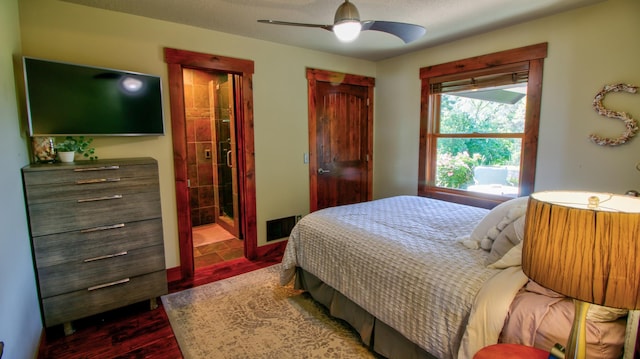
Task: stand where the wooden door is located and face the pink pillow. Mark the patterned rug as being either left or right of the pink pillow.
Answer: right

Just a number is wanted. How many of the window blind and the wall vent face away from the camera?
0

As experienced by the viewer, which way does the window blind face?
facing the viewer and to the left of the viewer

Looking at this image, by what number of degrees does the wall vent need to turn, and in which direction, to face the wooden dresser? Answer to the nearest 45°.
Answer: approximately 90° to its right

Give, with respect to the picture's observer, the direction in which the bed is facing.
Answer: facing away from the viewer and to the left of the viewer

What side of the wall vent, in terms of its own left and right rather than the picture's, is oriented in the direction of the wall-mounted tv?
right

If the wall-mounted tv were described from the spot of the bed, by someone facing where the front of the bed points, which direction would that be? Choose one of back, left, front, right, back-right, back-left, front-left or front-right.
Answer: front-left

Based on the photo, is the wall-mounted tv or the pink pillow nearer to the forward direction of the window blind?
the wall-mounted tv

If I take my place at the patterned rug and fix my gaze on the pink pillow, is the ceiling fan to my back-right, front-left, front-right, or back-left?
front-left

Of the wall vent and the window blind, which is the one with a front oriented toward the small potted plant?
the window blind

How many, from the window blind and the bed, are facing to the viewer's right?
0

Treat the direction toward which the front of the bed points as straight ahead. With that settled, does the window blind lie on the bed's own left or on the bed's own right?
on the bed's own right

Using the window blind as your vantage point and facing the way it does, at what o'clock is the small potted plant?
The small potted plant is roughly at 12 o'clock from the window blind.

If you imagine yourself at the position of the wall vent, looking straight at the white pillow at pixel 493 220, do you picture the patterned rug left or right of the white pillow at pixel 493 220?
right

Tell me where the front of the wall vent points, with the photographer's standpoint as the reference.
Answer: facing the viewer and to the right of the viewer
